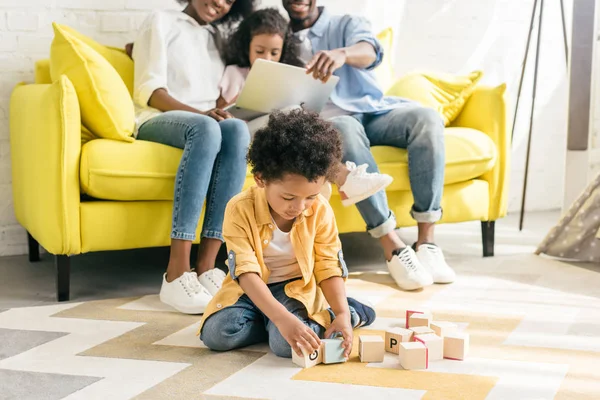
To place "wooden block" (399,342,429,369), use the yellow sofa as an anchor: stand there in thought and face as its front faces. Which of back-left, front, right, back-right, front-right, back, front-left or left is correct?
front

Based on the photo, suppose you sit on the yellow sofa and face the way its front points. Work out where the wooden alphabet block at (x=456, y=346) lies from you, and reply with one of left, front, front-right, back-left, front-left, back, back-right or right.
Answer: front

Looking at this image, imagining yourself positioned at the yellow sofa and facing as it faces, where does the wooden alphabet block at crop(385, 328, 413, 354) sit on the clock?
The wooden alphabet block is roughly at 12 o'clock from the yellow sofa.

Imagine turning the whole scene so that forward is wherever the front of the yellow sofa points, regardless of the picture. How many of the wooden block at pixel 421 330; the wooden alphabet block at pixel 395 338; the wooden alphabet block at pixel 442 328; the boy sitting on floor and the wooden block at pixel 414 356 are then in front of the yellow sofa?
5

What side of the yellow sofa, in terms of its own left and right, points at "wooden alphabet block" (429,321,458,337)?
front

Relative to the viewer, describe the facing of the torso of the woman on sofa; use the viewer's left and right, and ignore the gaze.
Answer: facing the viewer and to the right of the viewer

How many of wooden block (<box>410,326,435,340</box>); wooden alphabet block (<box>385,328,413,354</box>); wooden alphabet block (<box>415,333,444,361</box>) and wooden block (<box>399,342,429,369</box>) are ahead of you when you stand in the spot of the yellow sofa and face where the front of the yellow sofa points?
4

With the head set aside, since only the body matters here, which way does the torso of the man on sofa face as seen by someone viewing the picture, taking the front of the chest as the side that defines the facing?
toward the camera

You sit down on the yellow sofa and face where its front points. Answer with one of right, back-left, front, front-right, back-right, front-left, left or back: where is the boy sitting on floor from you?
front

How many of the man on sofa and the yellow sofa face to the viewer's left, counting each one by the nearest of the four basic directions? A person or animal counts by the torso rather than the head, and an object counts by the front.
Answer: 0

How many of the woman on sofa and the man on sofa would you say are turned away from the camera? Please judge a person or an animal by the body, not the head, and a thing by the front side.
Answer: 0

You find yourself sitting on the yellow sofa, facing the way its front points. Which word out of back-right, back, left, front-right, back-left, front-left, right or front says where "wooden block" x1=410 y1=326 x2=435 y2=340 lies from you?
front
